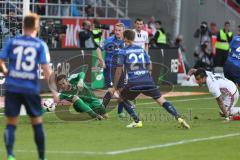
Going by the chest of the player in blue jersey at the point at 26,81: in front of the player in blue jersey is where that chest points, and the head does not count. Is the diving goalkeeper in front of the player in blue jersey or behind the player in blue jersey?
in front

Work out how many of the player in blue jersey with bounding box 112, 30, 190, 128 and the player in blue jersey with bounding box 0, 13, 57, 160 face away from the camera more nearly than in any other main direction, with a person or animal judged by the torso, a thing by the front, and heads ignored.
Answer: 2

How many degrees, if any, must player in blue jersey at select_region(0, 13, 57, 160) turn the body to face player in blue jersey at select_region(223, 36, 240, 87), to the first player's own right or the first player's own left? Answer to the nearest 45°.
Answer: approximately 45° to the first player's own right

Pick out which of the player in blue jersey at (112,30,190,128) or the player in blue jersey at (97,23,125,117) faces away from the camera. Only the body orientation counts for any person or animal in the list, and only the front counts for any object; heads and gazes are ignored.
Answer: the player in blue jersey at (112,30,190,128)

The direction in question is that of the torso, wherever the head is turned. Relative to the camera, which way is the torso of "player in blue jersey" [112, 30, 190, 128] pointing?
away from the camera

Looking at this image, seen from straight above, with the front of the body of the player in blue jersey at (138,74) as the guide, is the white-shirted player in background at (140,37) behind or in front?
in front

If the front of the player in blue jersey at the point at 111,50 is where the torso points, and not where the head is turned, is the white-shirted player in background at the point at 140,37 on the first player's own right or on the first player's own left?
on the first player's own left

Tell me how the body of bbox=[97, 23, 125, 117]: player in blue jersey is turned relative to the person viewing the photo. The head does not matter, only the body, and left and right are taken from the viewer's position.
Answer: facing the viewer and to the right of the viewer

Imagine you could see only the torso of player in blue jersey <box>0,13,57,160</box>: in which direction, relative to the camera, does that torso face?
away from the camera

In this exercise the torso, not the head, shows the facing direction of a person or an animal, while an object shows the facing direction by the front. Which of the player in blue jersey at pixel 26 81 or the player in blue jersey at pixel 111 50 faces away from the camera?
the player in blue jersey at pixel 26 81

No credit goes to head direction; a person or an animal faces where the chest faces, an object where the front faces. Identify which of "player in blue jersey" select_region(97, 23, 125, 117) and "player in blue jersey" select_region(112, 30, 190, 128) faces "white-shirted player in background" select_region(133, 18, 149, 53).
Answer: "player in blue jersey" select_region(112, 30, 190, 128)
